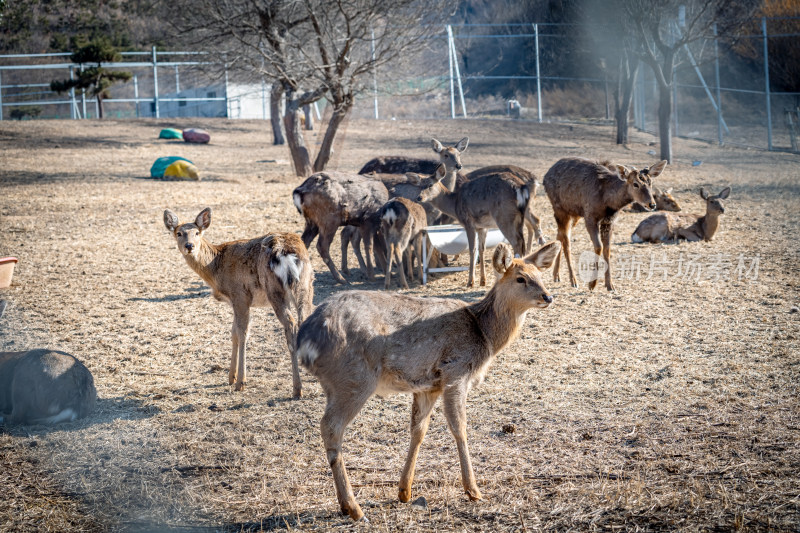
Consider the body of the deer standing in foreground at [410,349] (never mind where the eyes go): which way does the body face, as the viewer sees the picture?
to the viewer's right

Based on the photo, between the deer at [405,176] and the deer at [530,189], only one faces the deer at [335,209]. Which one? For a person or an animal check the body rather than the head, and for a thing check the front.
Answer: the deer at [530,189]

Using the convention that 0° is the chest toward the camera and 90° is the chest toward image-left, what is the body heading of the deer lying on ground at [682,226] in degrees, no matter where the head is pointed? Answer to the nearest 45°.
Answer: approximately 270°

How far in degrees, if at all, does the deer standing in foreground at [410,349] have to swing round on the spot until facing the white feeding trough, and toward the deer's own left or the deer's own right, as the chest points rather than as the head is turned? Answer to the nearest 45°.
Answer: approximately 90° to the deer's own left

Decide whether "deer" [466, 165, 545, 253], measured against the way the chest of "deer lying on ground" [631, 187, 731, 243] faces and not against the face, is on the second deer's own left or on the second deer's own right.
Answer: on the second deer's own right

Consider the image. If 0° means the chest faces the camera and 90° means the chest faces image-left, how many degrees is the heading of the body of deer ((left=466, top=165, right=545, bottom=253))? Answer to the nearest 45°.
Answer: approximately 90°

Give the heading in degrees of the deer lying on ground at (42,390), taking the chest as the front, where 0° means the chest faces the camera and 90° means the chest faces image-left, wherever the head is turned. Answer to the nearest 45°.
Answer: approximately 90°
